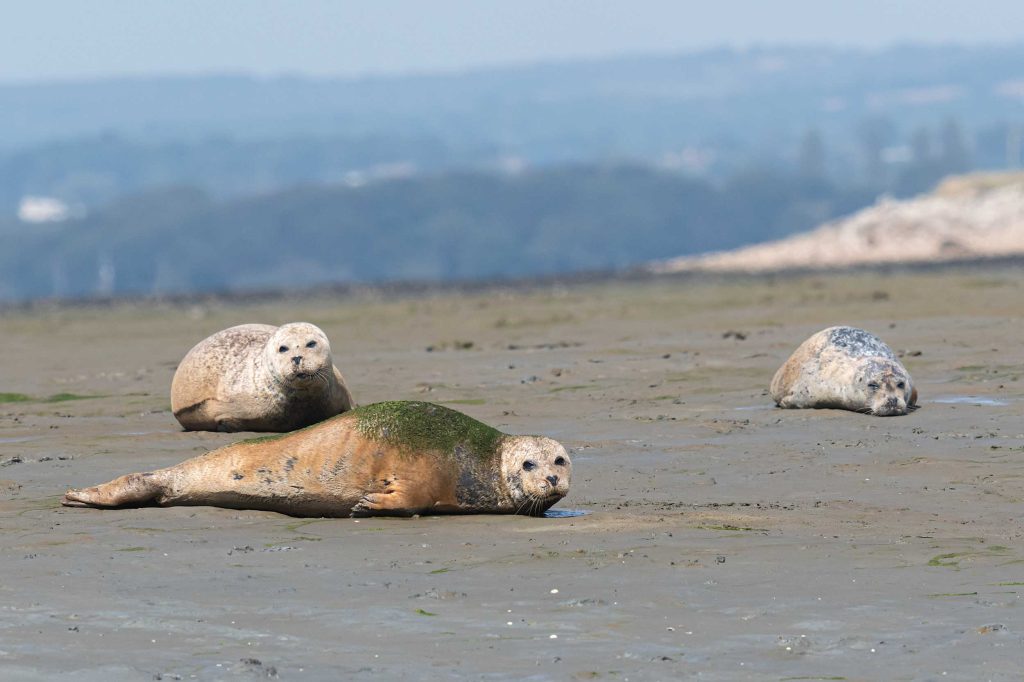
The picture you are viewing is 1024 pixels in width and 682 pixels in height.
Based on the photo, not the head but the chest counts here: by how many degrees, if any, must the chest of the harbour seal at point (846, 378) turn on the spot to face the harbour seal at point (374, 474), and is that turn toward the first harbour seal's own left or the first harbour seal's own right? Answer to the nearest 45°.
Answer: approximately 90° to the first harbour seal's own right

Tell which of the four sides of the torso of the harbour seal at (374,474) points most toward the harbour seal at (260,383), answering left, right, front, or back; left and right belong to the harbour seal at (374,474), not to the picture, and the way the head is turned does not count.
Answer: left

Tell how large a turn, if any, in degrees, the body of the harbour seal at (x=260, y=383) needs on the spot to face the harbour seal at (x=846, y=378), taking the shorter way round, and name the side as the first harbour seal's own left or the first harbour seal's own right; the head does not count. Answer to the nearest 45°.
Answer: approximately 45° to the first harbour seal's own left

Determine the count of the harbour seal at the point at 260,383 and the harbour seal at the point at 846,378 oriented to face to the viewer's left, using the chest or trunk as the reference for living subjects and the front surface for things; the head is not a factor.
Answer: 0

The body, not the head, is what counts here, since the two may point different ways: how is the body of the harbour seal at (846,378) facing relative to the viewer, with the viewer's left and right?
facing the viewer and to the right of the viewer

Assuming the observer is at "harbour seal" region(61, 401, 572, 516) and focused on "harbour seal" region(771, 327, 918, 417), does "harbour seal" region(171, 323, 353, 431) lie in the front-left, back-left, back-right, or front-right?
front-left

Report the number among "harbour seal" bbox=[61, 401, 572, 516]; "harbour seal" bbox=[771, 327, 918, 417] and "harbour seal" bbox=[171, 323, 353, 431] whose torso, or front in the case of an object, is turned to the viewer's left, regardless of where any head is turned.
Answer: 0

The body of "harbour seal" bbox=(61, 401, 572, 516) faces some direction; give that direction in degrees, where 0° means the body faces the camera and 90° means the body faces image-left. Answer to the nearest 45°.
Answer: approximately 270°
